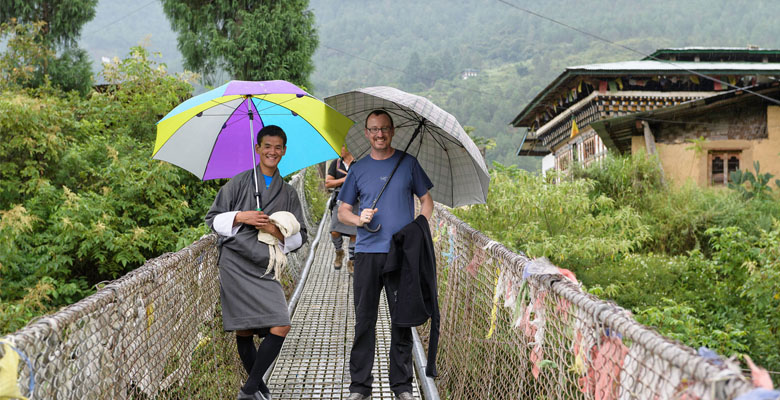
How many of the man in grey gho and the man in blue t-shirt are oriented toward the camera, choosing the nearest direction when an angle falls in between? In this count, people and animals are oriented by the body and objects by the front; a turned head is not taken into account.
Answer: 2

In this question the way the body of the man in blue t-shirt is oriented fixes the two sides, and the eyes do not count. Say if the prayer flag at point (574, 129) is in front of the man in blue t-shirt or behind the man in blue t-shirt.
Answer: behind

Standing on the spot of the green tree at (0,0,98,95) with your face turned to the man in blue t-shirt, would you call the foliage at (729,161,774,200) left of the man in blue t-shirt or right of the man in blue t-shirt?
left

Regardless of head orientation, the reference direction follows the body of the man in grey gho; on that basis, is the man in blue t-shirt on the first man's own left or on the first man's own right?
on the first man's own left

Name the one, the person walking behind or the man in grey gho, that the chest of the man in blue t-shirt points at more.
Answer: the man in grey gho

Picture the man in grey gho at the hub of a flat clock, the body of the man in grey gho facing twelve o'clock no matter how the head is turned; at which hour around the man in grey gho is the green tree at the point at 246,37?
The green tree is roughly at 6 o'clock from the man in grey gho.

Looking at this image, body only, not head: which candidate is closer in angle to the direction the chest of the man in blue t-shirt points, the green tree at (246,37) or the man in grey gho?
the man in grey gho

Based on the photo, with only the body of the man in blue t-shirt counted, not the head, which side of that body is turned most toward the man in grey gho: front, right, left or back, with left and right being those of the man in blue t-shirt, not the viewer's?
right

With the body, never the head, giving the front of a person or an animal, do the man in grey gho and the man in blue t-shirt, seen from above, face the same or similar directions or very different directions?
same or similar directions

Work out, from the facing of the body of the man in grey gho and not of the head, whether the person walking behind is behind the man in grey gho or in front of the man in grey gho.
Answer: behind

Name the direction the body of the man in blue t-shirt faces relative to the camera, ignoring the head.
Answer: toward the camera

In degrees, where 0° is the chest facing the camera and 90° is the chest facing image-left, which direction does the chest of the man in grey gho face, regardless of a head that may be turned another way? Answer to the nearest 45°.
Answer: approximately 0°

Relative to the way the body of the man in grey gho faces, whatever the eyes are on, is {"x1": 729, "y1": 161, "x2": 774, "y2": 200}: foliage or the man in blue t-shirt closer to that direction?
the man in blue t-shirt

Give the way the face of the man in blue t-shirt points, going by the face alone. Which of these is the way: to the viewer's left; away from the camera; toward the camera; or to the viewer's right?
toward the camera

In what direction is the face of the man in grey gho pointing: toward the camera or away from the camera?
toward the camera
